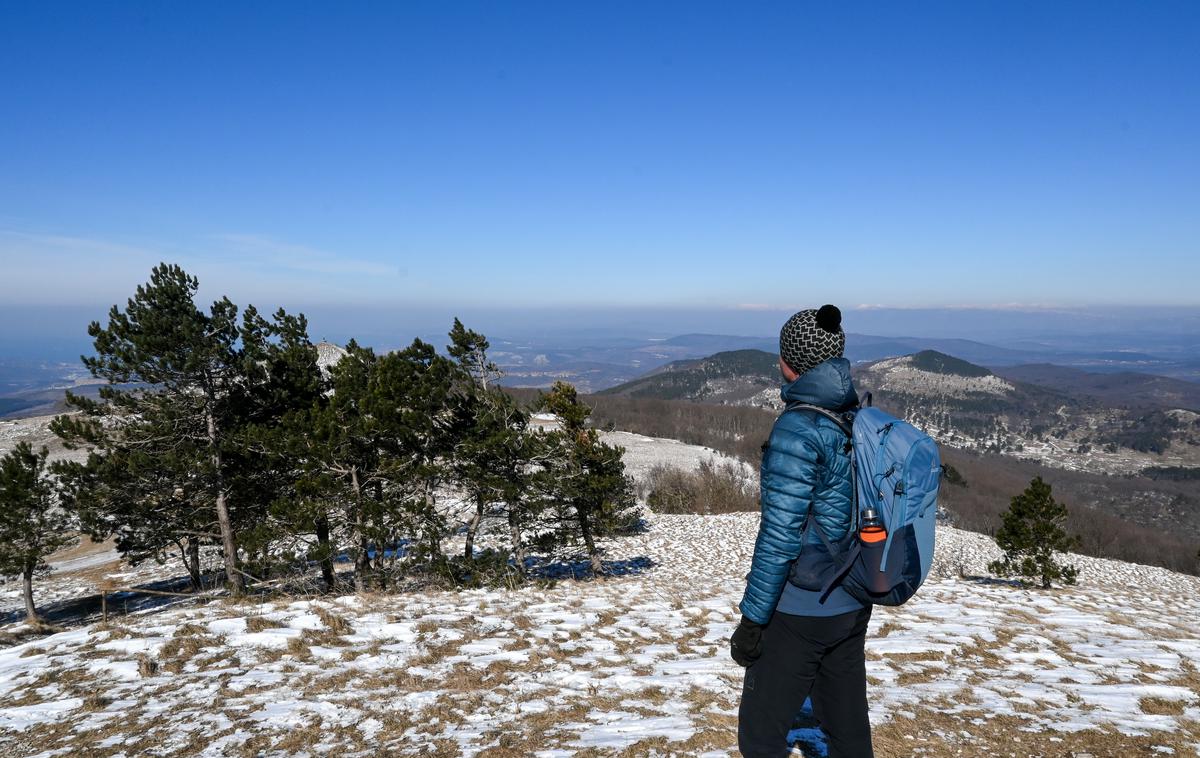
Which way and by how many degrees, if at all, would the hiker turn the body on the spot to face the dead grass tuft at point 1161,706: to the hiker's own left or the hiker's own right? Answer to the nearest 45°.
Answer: approximately 90° to the hiker's own right

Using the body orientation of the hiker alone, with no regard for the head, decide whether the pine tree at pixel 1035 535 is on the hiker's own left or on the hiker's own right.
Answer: on the hiker's own right

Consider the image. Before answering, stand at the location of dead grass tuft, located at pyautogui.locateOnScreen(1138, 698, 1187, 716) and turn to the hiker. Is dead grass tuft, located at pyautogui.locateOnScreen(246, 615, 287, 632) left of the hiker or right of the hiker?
right

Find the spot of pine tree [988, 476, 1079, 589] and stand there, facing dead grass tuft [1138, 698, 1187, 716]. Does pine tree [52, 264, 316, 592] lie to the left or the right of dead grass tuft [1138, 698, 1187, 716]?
right
